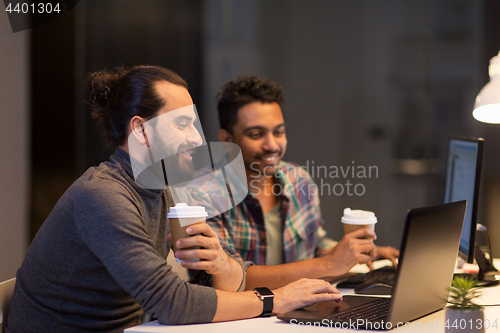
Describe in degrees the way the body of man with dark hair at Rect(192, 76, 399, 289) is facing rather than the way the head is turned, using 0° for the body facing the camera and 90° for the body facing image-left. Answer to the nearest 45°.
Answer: approximately 315°

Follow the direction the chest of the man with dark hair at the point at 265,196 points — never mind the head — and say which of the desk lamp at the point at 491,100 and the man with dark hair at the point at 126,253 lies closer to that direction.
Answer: the desk lamp

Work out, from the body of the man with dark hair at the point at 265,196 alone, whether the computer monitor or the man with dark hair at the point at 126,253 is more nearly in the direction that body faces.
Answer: the computer monitor

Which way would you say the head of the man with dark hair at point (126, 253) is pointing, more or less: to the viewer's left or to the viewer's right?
to the viewer's right

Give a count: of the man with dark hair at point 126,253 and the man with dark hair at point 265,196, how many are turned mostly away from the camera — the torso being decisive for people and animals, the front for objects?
0

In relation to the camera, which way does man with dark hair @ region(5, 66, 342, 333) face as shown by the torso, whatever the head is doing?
to the viewer's right

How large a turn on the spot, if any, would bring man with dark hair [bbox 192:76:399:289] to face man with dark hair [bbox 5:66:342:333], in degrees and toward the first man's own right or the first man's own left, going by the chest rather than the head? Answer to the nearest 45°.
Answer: approximately 45° to the first man's own right

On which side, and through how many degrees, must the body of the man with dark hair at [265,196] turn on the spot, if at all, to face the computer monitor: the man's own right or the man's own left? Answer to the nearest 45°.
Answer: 0° — they already face it

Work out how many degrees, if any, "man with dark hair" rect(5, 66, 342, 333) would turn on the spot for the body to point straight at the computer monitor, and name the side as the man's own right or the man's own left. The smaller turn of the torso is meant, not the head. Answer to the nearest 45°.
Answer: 0° — they already face it
